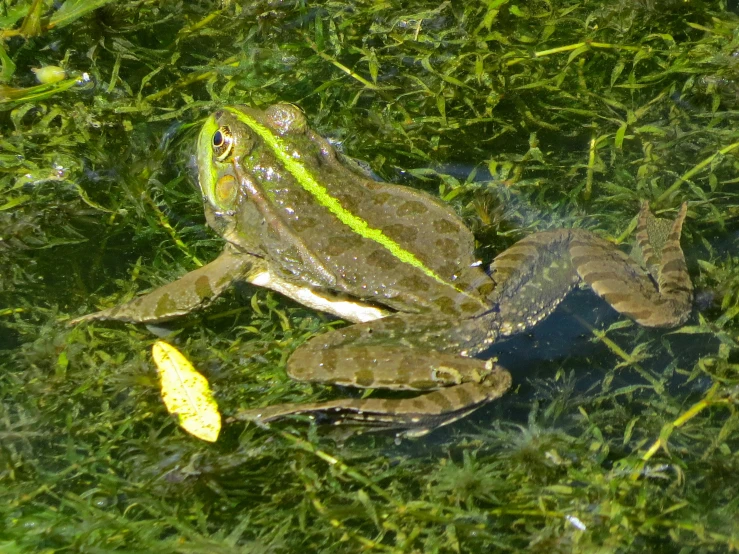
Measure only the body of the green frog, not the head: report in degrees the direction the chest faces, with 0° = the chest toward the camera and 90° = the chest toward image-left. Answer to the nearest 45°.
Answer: approximately 135°

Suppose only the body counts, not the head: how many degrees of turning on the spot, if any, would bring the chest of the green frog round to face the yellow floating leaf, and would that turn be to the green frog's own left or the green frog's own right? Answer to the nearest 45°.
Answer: approximately 45° to the green frog's own left

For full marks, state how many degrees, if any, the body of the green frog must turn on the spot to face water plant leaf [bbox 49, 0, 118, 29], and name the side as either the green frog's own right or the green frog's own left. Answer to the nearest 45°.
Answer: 0° — it already faces it

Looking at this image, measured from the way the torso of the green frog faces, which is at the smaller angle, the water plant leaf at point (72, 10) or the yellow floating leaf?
the water plant leaf
